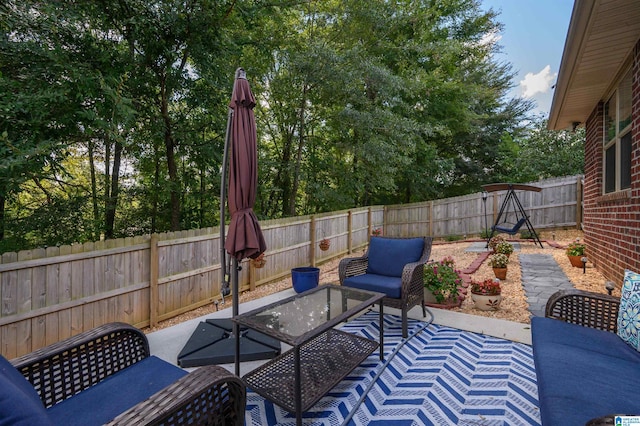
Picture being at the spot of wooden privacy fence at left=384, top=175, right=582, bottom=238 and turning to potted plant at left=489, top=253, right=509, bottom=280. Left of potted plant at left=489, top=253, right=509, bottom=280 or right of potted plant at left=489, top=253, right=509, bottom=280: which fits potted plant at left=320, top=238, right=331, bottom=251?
right

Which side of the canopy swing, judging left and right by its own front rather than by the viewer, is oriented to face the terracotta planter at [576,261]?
left

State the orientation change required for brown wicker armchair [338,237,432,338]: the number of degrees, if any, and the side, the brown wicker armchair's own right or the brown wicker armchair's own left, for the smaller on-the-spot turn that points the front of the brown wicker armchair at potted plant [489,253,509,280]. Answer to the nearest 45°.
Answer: approximately 180°

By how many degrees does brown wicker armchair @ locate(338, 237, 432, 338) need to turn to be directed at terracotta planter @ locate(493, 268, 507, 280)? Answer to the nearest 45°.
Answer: approximately 180°

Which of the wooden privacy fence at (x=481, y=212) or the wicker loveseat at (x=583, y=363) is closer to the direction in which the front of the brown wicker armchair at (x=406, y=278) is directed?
the wicker loveseat

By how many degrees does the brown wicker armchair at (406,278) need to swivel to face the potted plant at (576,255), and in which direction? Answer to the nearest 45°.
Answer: approximately 180°

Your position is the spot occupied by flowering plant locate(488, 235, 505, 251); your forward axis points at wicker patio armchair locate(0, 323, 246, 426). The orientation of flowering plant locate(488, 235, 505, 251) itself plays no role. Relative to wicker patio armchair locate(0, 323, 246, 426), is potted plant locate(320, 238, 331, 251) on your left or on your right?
right

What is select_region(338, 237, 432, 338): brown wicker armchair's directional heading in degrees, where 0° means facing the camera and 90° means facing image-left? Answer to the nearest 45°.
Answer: approximately 45°

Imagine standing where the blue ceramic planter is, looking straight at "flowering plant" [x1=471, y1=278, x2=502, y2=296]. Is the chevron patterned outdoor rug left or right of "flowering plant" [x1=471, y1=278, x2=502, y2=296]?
right

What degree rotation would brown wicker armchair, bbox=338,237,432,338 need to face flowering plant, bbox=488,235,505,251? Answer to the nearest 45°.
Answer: approximately 180°

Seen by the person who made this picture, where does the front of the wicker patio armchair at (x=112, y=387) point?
facing away from the viewer and to the right of the viewer

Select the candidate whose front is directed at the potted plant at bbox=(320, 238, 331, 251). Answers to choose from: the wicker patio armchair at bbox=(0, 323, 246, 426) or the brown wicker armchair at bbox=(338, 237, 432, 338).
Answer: the wicker patio armchair

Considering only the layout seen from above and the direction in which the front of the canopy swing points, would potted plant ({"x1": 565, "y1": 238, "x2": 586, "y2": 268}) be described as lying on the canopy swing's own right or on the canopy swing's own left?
on the canopy swing's own left
